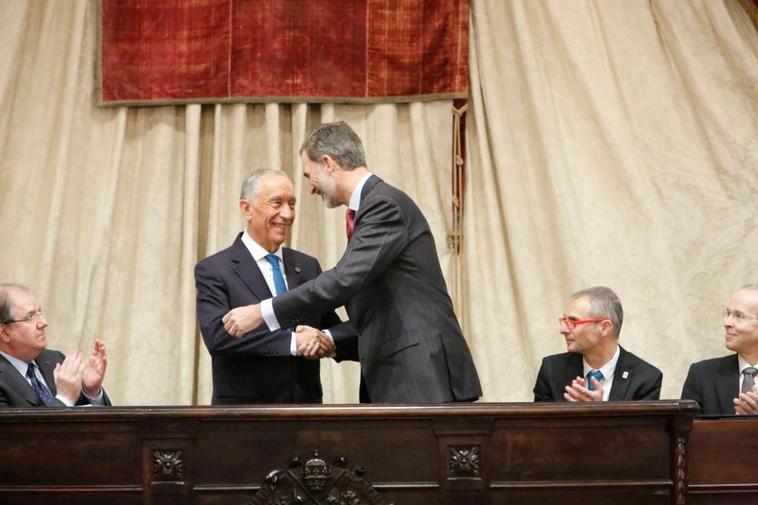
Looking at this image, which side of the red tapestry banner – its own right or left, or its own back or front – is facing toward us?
front

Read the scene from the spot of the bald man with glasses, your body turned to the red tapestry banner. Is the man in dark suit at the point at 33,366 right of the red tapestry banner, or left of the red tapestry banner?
left

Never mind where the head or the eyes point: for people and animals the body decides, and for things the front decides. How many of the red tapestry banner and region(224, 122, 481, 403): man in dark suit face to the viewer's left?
1

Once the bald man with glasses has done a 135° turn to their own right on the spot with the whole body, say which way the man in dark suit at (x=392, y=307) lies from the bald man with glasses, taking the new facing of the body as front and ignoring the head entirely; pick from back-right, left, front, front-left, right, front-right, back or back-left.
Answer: left

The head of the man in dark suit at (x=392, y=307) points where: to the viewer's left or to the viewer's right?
to the viewer's left

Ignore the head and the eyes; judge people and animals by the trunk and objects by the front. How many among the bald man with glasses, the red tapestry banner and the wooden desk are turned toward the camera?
3

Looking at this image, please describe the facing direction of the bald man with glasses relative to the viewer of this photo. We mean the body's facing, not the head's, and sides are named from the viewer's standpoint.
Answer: facing the viewer

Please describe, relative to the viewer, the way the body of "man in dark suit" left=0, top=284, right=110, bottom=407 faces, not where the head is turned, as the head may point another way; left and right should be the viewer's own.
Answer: facing the viewer and to the right of the viewer

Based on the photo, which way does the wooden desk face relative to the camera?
toward the camera

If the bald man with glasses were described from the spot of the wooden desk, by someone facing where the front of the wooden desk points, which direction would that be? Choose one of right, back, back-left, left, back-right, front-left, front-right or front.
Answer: back-left
